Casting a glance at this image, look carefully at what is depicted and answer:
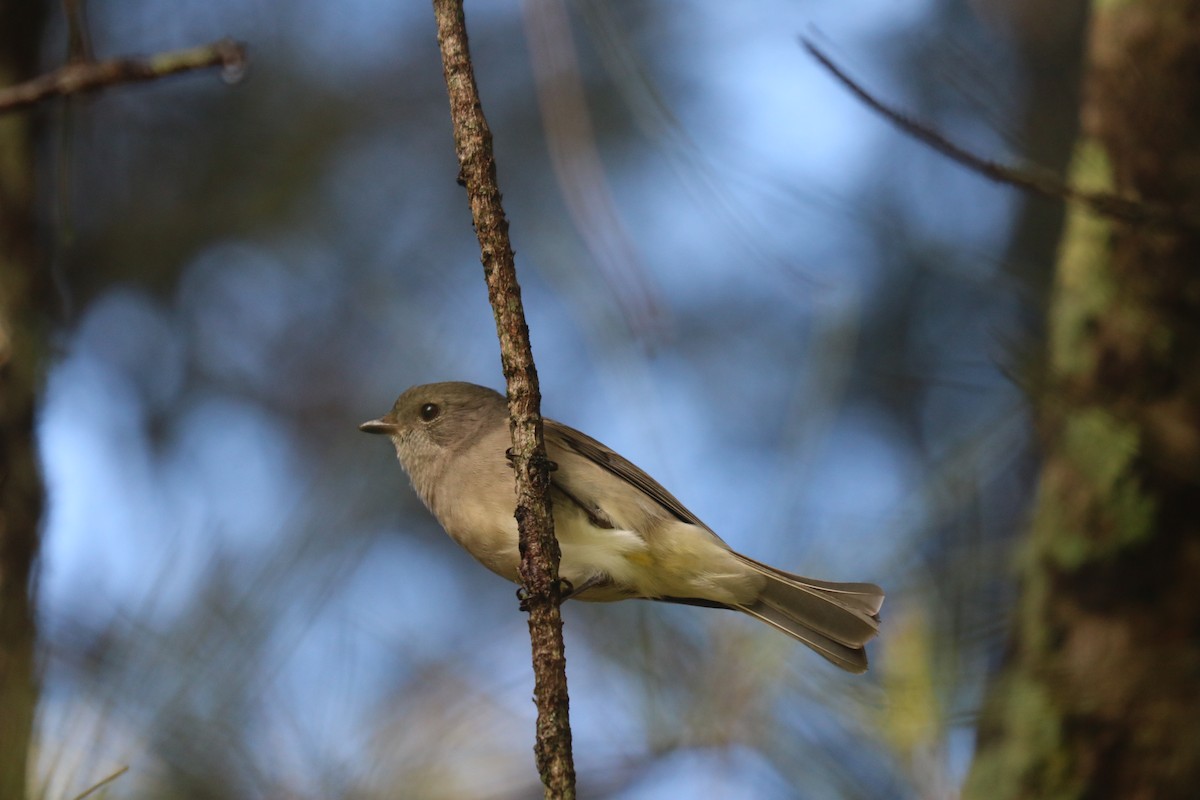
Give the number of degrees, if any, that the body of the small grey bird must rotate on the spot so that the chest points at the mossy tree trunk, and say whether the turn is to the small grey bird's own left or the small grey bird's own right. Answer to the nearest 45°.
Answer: approximately 180°

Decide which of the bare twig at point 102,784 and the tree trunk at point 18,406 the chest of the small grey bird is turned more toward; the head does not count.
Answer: the tree trunk

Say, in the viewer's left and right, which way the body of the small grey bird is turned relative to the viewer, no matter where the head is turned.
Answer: facing to the left of the viewer

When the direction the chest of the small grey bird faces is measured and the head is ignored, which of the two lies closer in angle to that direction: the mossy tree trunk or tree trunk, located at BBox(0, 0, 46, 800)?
the tree trunk
